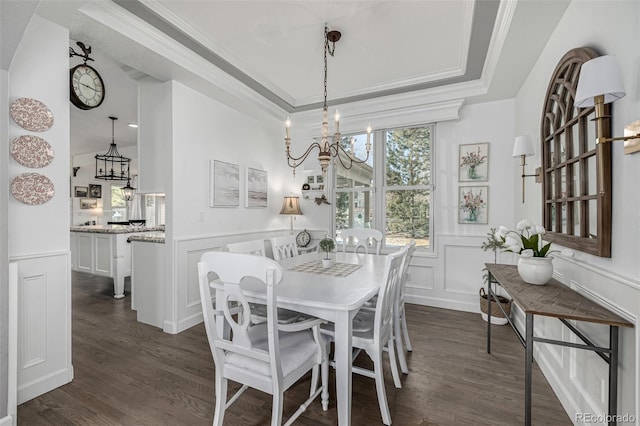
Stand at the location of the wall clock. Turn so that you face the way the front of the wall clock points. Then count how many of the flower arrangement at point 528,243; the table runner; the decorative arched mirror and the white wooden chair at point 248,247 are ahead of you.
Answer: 4

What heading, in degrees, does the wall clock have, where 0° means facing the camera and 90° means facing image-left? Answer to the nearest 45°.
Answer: approximately 315°

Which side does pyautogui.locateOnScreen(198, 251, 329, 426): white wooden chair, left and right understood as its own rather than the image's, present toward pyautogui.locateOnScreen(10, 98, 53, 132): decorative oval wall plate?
left

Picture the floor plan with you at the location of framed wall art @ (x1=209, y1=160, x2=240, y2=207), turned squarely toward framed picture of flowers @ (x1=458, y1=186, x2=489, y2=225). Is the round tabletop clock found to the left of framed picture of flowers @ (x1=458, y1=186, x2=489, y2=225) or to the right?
left

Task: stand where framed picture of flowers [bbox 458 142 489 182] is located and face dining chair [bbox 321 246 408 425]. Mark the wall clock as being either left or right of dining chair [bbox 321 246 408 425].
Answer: right

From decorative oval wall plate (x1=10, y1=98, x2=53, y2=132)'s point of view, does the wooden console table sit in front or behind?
in front

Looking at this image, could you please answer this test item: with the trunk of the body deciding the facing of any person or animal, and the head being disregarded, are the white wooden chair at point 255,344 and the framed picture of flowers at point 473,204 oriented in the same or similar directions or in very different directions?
very different directions

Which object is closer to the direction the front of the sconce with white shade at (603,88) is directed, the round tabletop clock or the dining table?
the dining table

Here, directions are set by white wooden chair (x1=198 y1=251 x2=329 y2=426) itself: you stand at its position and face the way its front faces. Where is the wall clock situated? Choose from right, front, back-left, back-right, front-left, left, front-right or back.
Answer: left

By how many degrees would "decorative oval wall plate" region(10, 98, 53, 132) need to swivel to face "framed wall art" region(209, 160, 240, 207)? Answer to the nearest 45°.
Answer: approximately 45° to its left

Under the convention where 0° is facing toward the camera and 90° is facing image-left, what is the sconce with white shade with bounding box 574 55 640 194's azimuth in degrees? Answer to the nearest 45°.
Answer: approximately 45°
